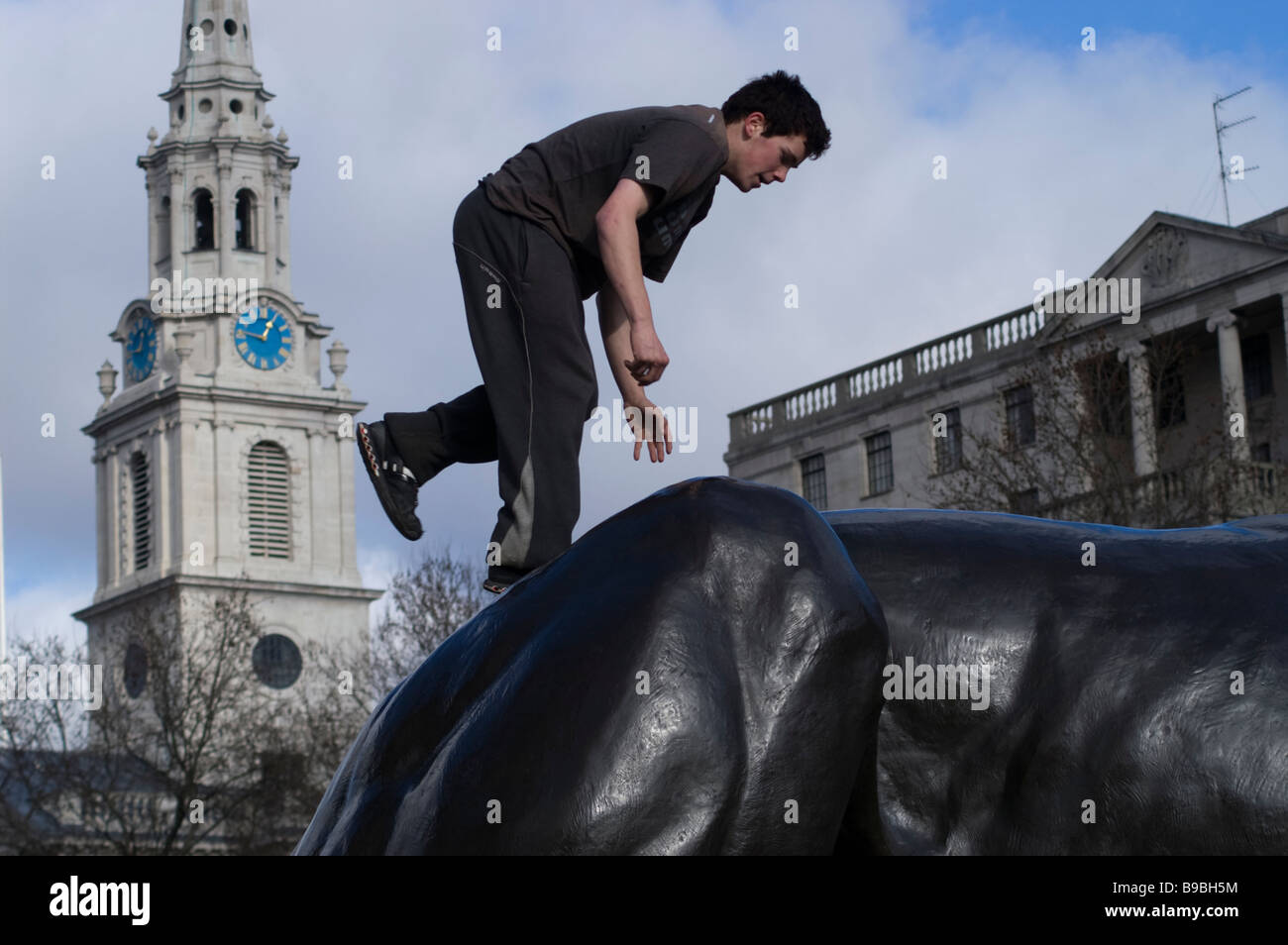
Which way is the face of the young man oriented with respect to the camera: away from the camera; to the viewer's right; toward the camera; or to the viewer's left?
to the viewer's right

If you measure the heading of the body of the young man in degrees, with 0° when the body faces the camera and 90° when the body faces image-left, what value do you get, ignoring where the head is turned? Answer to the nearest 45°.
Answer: approximately 270°
